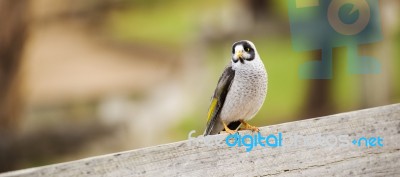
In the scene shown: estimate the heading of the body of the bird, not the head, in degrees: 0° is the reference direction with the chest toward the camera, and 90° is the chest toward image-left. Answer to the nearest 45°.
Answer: approximately 315°

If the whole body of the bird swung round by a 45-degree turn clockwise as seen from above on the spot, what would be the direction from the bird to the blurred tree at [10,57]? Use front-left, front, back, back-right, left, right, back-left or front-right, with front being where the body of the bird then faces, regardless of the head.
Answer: back-right
